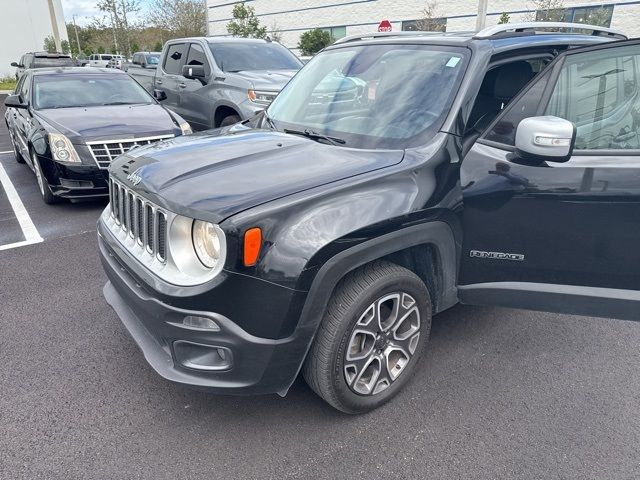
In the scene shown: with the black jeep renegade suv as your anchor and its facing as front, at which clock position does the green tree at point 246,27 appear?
The green tree is roughly at 4 o'clock from the black jeep renegade suv.

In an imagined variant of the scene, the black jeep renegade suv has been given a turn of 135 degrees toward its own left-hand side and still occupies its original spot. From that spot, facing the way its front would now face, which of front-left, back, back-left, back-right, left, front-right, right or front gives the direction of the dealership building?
left

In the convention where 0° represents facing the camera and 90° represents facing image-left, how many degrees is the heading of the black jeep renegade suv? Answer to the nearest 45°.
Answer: approximately 45°

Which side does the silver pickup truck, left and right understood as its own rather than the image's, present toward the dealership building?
left

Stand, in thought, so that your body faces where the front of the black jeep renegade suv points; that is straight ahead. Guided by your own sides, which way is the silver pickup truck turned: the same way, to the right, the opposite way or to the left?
to the left

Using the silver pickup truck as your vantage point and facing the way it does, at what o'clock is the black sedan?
The black sedan is roughly at 3 o'clock from the silver pickup truck.

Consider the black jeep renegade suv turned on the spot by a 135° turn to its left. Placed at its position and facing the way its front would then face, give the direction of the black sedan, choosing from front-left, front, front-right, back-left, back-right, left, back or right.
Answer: back-left

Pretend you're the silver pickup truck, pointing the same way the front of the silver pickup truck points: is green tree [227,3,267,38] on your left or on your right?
on your left

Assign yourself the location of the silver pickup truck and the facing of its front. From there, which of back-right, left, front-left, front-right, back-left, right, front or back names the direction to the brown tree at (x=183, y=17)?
back-left

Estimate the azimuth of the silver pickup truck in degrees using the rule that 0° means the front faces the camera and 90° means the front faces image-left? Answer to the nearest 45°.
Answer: approximately 315°

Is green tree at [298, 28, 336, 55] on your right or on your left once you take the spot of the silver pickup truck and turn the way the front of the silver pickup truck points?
on your left

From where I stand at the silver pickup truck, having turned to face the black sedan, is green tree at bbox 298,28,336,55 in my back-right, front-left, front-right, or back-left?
back-right

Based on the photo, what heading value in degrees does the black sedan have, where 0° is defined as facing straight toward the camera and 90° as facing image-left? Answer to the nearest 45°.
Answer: approximately 315°

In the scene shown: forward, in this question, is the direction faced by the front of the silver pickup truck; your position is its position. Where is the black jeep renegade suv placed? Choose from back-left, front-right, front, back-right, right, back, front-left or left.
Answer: front-right
